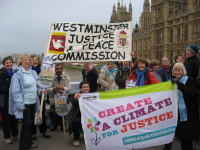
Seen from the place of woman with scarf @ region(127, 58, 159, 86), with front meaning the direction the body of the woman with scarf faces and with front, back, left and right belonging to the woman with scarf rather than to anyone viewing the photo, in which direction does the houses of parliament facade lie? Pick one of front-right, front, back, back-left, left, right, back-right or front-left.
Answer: back

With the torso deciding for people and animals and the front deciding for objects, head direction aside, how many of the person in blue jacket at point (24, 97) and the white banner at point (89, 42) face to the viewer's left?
0

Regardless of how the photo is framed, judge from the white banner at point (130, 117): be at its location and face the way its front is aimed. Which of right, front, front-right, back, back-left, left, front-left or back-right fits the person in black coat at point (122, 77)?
back

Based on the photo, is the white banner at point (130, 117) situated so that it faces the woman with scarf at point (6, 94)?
no

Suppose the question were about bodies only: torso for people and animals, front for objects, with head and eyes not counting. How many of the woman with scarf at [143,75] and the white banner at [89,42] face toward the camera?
2

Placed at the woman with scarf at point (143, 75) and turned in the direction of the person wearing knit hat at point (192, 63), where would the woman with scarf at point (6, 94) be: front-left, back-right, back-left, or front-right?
back-left

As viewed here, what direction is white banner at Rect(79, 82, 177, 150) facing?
toward the camera

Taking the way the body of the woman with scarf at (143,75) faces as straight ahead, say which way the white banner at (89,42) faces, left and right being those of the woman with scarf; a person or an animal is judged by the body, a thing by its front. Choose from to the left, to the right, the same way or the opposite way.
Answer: the same way

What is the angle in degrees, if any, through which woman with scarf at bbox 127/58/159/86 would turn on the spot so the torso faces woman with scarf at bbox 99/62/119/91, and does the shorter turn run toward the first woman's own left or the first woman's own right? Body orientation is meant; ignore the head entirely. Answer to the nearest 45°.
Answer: approximately 135° to the first woman's own right

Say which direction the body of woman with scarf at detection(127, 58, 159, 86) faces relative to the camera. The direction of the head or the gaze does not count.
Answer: toward the camera

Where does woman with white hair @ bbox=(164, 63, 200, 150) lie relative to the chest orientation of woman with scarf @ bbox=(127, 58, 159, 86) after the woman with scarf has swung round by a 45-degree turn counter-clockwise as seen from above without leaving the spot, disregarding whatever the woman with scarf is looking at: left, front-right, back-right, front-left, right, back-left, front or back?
front

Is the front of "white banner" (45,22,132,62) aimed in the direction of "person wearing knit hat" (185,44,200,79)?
no

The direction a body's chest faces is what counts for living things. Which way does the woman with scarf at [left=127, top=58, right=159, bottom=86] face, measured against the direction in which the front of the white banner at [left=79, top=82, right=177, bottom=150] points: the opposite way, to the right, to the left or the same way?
the same way
